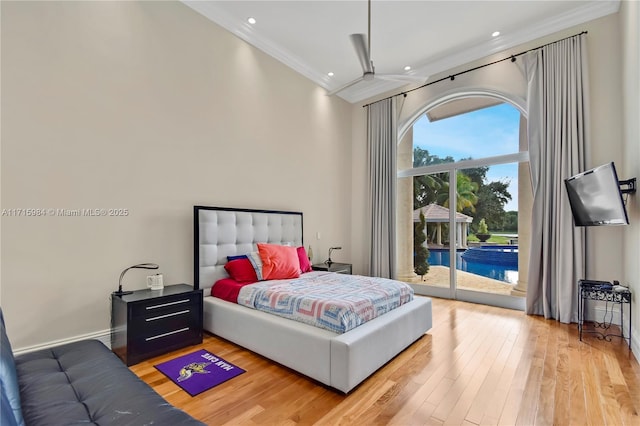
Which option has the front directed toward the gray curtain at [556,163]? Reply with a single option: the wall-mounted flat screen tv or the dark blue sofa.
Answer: the dark blue sofa

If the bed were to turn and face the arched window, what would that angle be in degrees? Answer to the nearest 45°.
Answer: approximately 90° to its left

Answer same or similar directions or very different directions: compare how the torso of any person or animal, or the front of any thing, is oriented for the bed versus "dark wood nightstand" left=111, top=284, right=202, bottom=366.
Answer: same or similar directions

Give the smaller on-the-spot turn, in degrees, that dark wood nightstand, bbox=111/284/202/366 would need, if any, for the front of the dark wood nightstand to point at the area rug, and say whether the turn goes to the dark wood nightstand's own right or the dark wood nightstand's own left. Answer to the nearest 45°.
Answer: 0° — it already faces it

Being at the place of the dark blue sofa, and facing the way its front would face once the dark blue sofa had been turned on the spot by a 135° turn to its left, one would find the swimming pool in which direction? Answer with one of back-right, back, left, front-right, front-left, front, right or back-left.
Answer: back-right

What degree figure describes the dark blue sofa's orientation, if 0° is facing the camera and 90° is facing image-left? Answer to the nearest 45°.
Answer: approximately 270°

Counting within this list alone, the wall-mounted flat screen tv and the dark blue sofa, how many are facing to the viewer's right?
1

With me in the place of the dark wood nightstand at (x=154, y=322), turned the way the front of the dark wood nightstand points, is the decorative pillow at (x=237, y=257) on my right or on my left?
on my left

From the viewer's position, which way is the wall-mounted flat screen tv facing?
facing the viewer and to the left of the viewer

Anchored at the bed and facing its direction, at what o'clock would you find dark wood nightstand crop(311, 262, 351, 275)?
The dark wood nightstand is roughly at 8 o'clock from the bed.

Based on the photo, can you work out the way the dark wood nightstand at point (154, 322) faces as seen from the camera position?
facing the viewer and to the right of the viewer

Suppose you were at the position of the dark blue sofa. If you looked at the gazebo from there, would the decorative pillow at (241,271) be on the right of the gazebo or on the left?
left

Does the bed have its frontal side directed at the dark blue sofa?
no

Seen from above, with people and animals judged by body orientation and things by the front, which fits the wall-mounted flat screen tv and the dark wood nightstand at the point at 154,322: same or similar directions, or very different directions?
very different directions
